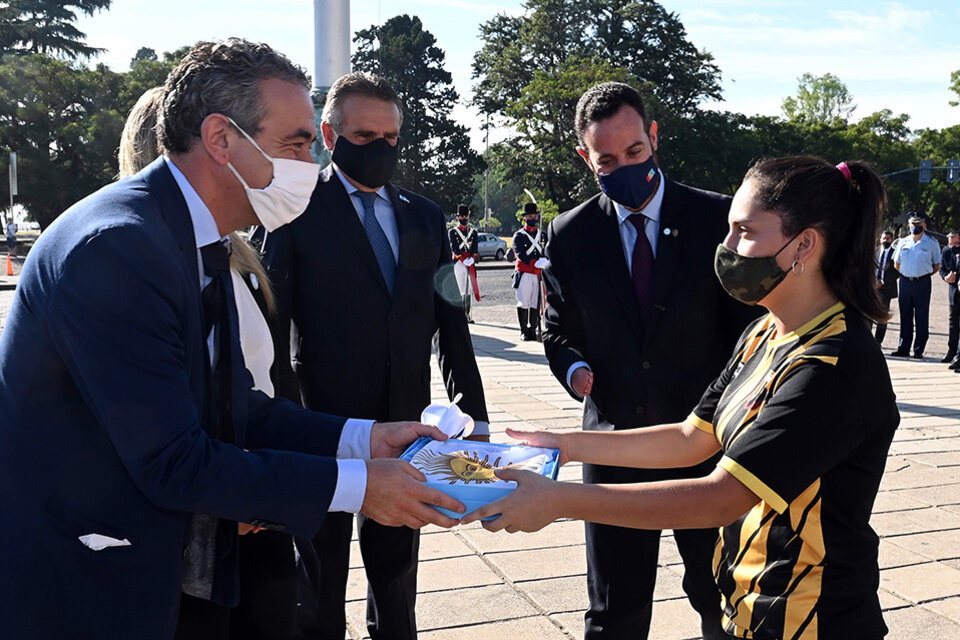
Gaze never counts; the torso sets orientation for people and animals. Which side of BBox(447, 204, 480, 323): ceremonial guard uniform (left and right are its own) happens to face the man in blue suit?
front

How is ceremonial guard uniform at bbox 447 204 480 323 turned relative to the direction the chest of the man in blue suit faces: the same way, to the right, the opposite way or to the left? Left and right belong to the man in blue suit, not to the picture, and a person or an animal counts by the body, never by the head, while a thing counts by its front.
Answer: to the right

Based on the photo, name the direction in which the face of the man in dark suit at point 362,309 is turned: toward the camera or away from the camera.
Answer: toward the camera

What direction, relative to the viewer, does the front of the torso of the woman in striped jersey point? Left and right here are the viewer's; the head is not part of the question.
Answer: facing to the left of the viewer

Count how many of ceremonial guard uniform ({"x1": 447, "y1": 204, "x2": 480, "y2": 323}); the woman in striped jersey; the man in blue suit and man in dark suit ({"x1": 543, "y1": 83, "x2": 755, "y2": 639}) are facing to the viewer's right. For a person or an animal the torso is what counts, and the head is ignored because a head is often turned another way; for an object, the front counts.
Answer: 1

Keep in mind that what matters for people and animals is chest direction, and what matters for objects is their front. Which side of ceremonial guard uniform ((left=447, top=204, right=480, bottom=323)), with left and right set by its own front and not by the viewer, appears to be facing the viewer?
front

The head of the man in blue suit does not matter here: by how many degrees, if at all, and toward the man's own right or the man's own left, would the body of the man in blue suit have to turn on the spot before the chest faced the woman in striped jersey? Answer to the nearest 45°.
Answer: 0° — they already face them

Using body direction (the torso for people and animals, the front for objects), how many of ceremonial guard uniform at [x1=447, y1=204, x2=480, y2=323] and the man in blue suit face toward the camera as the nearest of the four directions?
1

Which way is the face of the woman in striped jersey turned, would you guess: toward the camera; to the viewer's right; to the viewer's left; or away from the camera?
to the viewer's left

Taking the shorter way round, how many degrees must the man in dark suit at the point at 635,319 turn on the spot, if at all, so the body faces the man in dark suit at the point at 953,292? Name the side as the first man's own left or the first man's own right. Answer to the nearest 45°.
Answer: approximately 180°

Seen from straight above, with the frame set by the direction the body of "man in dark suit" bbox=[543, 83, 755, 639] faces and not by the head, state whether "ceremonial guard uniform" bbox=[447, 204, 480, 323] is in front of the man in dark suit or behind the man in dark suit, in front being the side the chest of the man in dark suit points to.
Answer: behind

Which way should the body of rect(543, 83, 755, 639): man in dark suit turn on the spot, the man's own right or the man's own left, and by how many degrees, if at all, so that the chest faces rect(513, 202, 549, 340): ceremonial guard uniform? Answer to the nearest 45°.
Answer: approximately 180°
